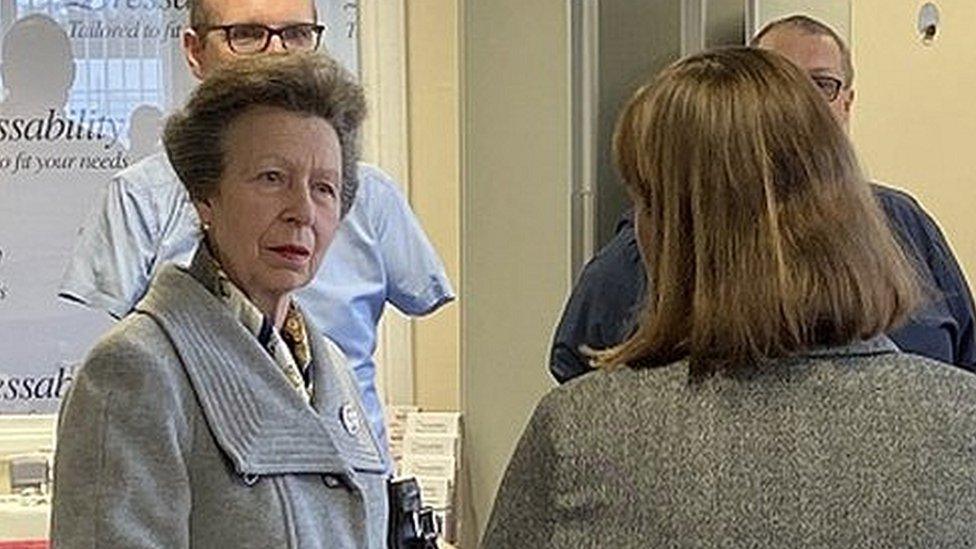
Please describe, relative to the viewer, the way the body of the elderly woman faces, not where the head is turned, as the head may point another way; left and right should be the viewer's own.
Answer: facing the viewer and to the right of the viewer

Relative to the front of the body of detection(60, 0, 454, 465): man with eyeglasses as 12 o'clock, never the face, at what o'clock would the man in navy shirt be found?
The man in navy shirt is roughly at 9 o'clock from the man with eyeglasses.

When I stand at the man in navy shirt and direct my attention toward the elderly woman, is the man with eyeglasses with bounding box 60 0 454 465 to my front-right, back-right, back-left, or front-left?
front-right

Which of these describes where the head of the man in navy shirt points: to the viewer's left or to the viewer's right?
to the viewer's left

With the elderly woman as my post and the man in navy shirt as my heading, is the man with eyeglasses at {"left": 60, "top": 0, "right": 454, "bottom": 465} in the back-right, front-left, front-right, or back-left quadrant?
front-left

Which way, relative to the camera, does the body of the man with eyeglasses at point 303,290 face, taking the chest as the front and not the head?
toward the camera

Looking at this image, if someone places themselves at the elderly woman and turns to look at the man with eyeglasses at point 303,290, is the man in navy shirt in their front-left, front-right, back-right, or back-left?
front-right

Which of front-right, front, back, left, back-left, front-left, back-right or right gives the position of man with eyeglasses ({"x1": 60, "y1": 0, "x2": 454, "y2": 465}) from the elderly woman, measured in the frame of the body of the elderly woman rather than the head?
back-left

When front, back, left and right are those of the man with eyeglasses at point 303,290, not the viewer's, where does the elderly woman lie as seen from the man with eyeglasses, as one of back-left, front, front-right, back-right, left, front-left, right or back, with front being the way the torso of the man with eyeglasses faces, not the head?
front

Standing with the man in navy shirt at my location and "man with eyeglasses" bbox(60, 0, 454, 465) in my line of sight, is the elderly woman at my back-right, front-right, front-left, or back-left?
front-left

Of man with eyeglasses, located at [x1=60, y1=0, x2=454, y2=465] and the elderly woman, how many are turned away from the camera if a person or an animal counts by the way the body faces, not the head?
0

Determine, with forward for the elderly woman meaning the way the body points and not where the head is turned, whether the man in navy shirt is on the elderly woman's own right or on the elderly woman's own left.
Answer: on the elderly woman's own left

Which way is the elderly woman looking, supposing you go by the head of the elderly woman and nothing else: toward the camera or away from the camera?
toward the camera
